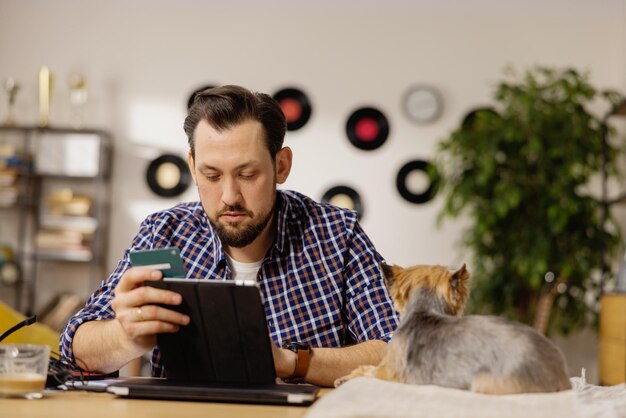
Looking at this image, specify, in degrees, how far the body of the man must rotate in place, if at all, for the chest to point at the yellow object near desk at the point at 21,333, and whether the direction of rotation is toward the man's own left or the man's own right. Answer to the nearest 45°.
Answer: approximately 135° to the man's own right

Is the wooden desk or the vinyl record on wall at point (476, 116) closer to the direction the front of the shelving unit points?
the wooden desk

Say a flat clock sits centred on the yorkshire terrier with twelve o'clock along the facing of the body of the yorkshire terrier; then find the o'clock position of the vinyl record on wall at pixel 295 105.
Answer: The vinyl record on wall is roughly at 1 o'clock from the yorkshire terrier.

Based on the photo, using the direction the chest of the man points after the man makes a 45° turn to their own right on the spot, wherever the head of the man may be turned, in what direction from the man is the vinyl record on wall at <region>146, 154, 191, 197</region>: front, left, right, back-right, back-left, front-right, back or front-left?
back-right

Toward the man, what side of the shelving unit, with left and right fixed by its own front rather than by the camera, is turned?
front

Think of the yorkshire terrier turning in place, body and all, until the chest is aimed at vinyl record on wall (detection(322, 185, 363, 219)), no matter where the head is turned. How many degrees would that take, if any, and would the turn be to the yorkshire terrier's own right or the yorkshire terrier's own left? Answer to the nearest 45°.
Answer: approximately 45° to the yorkshire terrier's own right

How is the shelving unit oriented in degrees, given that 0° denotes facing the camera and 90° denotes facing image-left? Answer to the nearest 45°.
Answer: approximately 0°

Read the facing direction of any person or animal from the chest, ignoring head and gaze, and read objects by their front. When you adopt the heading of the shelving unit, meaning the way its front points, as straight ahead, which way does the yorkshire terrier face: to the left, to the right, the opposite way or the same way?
the opposite way

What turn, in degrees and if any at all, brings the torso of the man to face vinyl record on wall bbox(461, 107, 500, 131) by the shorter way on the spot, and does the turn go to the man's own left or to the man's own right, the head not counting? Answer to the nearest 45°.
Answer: approximately 135° to the man's own left

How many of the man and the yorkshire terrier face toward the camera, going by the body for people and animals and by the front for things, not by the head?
1
